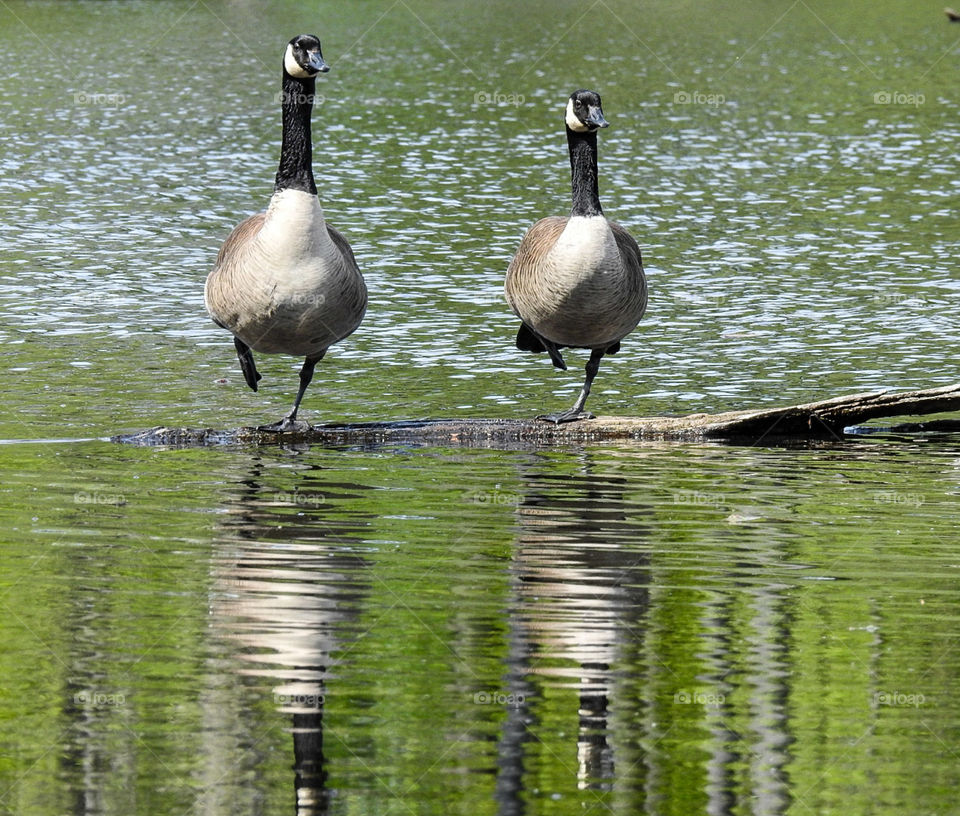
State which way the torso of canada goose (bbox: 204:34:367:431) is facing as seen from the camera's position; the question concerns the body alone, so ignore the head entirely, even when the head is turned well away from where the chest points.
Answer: toward the camera

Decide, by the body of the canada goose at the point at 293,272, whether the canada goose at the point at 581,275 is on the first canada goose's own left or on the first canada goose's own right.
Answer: on the first canada goose's own left

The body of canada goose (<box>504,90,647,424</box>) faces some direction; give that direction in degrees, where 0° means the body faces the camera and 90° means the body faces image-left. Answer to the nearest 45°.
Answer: approximately 0°

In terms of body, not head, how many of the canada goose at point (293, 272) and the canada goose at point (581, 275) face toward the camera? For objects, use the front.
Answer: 2

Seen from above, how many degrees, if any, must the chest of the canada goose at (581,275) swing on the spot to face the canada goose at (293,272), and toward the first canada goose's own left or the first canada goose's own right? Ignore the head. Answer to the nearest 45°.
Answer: approximately 45° to the first canada goose's own right
